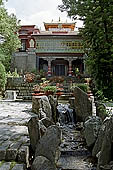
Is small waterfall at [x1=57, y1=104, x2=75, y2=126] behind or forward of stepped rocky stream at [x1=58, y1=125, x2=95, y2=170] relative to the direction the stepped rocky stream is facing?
behind

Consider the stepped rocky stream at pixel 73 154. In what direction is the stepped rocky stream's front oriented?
toward the camera

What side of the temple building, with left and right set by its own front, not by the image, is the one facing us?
front

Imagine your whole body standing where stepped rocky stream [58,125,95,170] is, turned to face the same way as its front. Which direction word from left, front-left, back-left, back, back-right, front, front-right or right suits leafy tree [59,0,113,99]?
back

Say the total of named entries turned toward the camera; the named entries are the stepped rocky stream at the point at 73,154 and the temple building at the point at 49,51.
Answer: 2

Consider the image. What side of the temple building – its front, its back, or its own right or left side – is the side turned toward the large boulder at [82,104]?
front

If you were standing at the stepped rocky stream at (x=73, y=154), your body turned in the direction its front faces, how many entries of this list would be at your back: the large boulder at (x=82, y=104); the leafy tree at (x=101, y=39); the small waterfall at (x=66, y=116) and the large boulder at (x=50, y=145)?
3

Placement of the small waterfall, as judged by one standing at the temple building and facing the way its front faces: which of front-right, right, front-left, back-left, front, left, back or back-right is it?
front

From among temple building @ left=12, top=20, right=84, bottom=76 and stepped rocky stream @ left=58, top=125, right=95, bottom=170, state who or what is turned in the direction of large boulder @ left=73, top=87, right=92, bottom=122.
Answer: the temple building

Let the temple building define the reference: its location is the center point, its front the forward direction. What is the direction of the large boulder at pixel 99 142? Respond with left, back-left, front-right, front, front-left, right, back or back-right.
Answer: front

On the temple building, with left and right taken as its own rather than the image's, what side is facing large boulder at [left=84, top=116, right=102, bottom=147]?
front

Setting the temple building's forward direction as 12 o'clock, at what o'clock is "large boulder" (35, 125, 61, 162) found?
The large boulder is roughly at 12 o'clock from the temple building.

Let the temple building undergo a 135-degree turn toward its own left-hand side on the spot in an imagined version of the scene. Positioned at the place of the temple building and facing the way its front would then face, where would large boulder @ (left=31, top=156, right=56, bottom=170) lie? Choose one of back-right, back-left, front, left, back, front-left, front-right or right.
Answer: back-right

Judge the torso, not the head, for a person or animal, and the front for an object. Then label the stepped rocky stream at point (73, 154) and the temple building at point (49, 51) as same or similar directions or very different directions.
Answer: same or similar directions
